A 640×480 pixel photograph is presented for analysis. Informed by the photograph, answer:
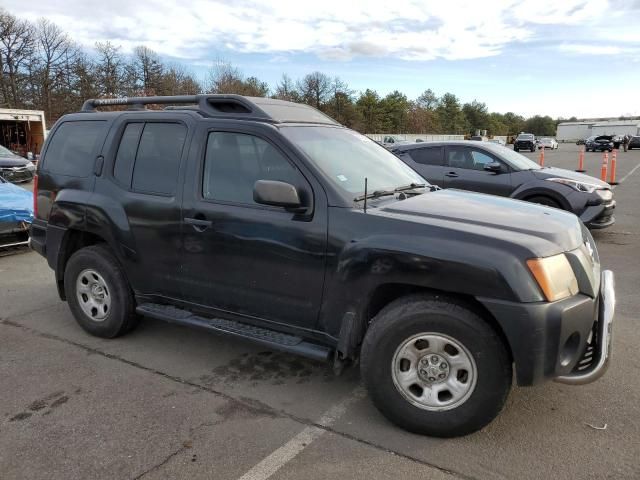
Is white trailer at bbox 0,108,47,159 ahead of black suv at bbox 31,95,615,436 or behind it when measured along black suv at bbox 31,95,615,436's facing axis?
behind

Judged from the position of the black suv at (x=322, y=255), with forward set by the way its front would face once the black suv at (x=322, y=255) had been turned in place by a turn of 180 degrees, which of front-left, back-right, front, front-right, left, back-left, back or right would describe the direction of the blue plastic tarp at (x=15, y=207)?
front
